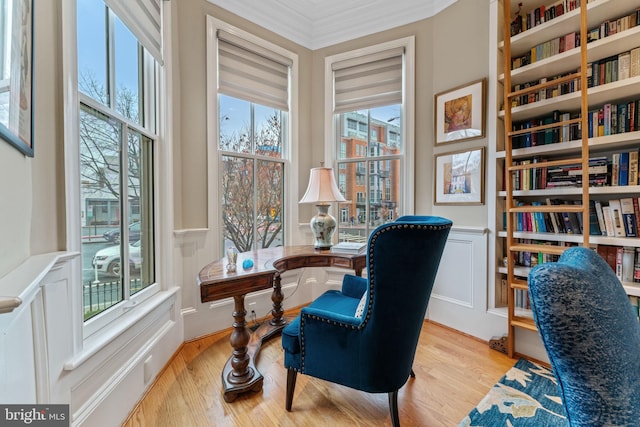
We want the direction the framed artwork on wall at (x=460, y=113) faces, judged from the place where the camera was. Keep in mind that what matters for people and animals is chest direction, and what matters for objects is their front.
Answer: facing the viewer and to the left of the viewer

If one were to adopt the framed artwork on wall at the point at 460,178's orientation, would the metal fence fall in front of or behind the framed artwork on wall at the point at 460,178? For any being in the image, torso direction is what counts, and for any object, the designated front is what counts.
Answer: in front

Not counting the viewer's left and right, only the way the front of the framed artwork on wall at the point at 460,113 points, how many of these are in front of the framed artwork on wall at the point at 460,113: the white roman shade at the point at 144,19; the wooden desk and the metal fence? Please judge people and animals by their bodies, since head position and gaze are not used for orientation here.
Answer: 3

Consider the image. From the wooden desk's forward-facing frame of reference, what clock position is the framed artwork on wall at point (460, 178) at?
The framed artwork on wall is roughly at 10 o'clock from the wooden desk.

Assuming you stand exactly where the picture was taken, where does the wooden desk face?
facing the viewer and to the right of the viewer

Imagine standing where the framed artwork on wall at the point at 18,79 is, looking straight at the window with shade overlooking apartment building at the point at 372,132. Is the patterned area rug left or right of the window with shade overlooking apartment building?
right

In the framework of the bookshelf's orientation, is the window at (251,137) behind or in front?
in front
